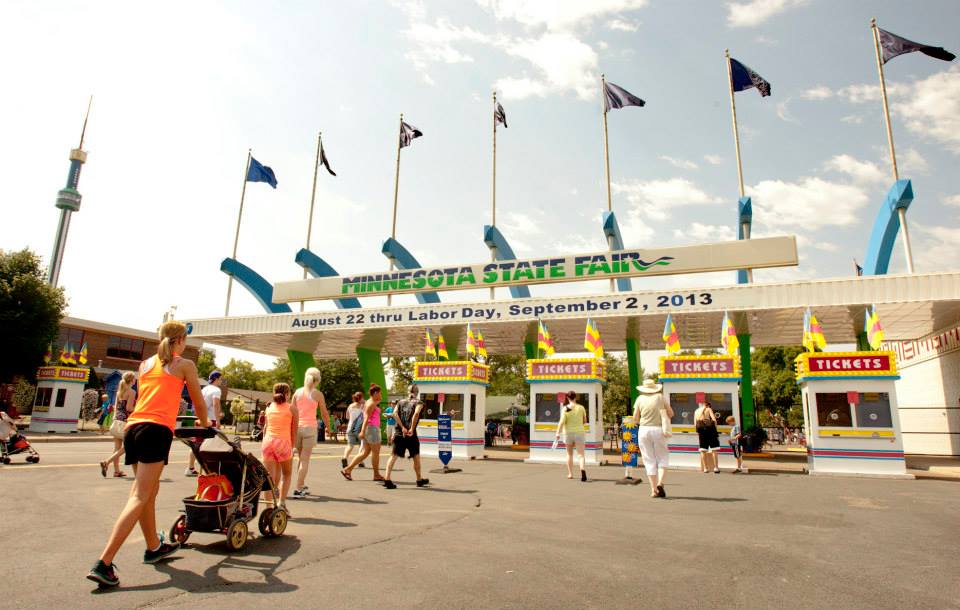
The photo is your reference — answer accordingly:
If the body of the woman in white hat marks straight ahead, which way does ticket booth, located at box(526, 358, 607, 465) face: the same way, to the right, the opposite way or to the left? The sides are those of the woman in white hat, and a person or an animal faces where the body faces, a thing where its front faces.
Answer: the opposite way

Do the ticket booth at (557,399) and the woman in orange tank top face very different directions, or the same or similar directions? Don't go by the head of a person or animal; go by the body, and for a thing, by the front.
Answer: very different directions

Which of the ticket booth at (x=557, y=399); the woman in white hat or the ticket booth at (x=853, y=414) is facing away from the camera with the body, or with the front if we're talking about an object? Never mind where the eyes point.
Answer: the woman in white hat

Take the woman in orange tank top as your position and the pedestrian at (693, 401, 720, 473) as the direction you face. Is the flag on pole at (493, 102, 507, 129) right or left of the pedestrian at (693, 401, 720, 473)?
left

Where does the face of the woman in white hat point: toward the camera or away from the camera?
away from the camera

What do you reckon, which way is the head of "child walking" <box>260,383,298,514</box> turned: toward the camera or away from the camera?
away from the camera

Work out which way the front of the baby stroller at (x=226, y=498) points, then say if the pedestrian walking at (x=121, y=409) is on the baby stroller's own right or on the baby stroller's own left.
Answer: on the baby stroller's own left

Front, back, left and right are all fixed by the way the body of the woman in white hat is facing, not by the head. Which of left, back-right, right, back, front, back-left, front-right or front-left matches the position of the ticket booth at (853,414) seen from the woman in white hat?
front-right

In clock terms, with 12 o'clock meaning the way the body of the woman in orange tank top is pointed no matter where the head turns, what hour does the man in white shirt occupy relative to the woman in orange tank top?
The man in white shirt is roughly at 11 o'clock from the woman in orange tank top.

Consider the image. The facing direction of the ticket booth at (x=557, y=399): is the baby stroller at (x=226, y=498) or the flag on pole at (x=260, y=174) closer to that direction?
the baby stroller

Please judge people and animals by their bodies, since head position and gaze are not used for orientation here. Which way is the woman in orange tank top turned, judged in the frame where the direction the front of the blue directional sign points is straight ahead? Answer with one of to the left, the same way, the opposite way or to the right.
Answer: the opposite way

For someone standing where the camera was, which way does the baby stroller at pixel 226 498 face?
facing away from the viewer and to the right of the viewer

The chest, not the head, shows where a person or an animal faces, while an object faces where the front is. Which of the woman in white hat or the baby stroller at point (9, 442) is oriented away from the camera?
the woman in white hat
